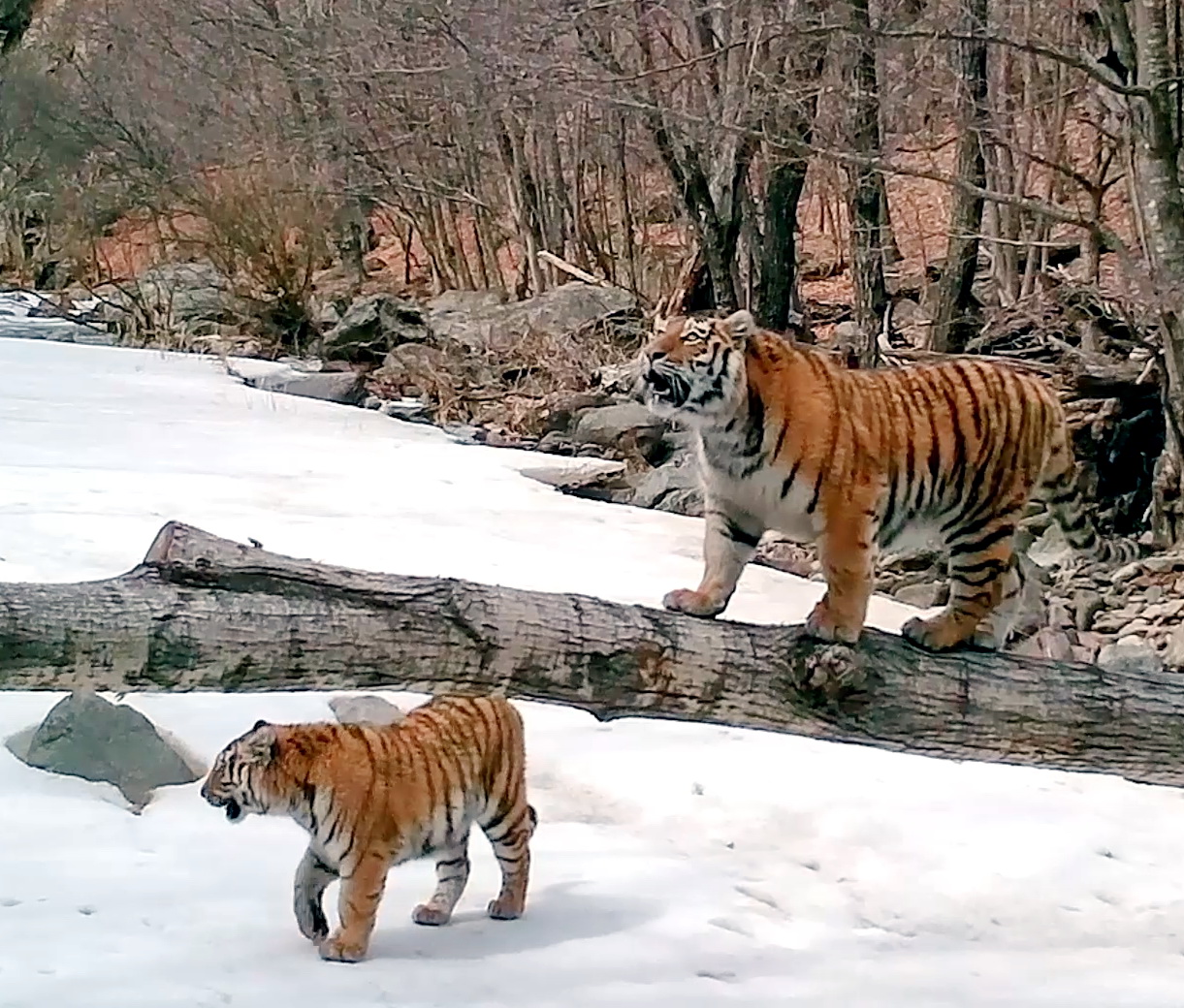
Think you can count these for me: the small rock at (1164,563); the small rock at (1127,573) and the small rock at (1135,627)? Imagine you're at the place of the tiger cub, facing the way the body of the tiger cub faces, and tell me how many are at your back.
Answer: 3

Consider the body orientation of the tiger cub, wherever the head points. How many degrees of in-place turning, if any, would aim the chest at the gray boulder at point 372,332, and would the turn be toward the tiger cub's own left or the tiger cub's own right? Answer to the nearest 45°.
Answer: approximately 135° to the tiger cub's own right

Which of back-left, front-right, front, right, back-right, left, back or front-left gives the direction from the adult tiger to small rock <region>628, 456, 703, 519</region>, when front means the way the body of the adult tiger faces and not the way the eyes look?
right

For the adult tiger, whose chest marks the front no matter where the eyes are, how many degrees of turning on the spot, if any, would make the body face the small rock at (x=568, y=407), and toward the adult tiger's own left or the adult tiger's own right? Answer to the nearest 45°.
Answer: approximately 90° to the adult tiger's own right

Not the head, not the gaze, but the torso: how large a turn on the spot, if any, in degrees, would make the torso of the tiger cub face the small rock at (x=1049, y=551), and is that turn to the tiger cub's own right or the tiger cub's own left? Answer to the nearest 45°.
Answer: approximately 180°

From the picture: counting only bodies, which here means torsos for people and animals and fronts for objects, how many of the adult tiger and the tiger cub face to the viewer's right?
0

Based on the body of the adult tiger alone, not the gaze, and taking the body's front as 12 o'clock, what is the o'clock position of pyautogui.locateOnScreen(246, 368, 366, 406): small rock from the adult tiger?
The small rock is roughly at 2 o'clock from the adult tiger.

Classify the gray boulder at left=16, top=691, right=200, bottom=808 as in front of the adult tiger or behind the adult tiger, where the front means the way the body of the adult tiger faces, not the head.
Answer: in front

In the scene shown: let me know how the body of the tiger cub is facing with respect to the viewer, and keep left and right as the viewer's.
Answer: facing the viewer and to the left of the viewer

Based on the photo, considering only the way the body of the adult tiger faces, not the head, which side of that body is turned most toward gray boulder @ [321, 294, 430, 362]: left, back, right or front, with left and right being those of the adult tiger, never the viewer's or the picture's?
right

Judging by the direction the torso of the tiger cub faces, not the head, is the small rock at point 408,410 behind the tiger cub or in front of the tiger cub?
behind

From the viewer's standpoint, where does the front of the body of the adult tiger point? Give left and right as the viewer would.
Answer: facing to the left of the viewer
